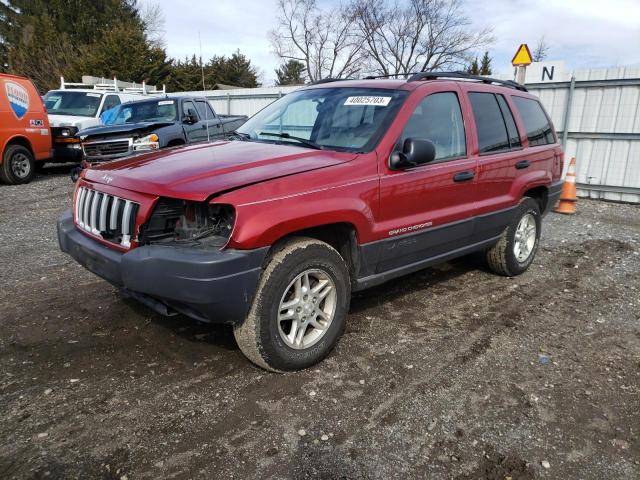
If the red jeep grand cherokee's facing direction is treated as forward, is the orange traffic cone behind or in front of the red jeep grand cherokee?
behind

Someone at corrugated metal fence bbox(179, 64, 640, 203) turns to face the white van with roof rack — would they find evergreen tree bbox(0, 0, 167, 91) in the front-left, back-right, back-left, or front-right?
front-right

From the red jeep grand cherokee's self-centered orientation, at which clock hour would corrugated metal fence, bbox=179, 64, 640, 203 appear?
The corrugated metal fence is roughly at 6 o'clock from the red jeep grand cherokee.

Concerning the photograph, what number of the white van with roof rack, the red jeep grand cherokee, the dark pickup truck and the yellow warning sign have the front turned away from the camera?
0

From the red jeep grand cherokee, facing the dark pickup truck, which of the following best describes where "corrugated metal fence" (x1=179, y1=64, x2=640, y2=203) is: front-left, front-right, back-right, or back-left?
front-right

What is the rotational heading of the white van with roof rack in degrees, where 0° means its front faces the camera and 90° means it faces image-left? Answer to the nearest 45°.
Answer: approximately 45°

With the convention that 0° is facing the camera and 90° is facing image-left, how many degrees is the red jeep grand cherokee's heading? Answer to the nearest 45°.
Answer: approximately 45°

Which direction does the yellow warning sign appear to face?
toward the camera

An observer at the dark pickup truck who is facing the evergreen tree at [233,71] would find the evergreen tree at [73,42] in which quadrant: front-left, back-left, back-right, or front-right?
front-left

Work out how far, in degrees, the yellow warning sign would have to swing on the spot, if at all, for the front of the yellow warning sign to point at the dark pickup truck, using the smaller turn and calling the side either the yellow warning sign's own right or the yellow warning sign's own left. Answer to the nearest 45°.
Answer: approximately 90° to the yellow warning sign's own right

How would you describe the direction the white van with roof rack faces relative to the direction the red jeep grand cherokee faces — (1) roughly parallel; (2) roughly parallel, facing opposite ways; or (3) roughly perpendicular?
roughly parallel

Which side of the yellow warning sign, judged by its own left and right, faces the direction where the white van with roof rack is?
right

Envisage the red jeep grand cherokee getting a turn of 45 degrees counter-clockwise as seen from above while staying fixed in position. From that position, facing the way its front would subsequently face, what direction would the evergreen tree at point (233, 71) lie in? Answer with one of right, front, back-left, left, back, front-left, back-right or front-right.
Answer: back

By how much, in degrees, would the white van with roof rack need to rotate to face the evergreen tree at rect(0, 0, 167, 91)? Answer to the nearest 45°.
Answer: approximately 135° to its right

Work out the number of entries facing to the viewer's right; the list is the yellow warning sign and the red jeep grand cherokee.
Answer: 0
